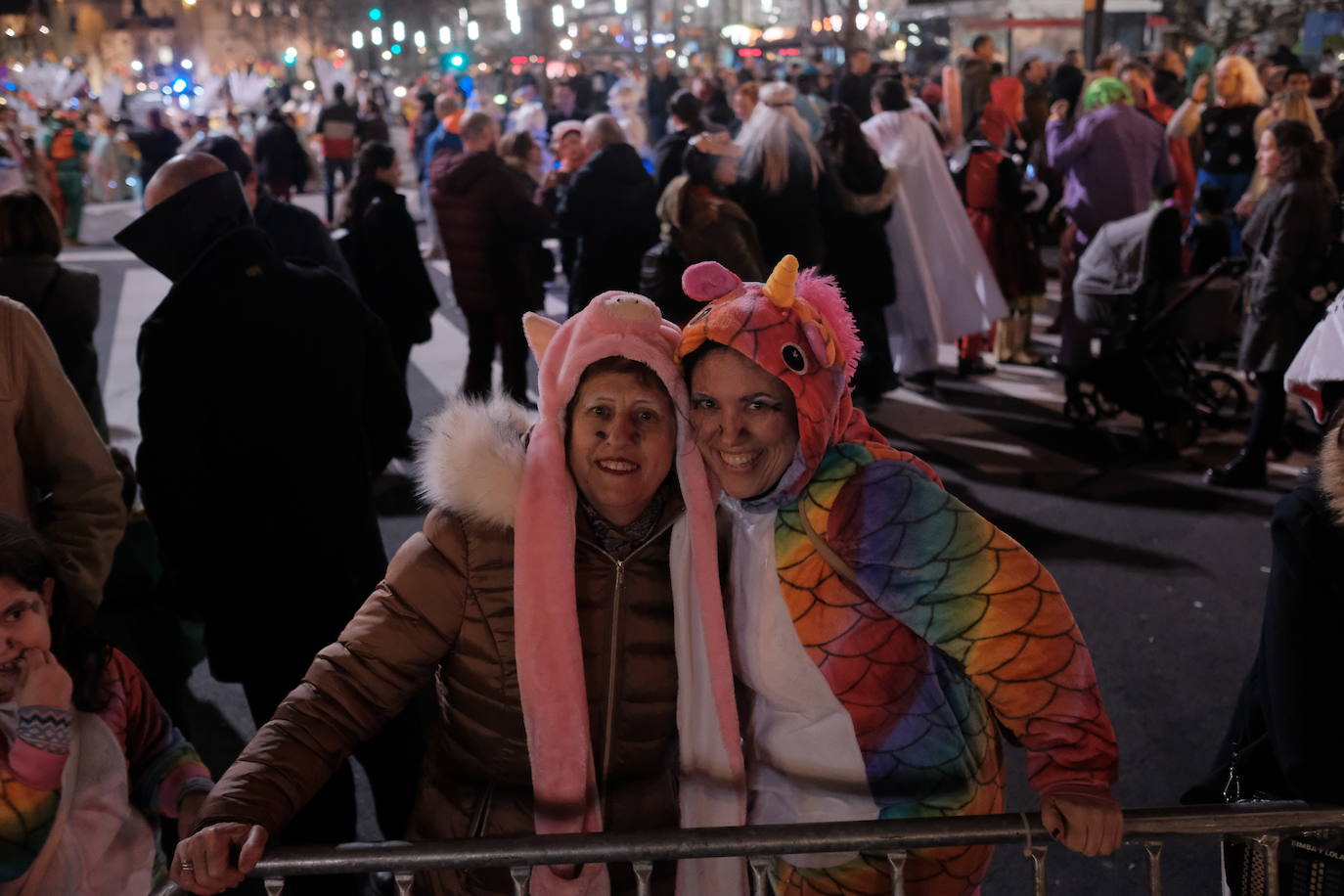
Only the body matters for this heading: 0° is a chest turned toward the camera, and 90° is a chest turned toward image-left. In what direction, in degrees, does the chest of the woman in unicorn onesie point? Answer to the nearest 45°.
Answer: approximately 45°

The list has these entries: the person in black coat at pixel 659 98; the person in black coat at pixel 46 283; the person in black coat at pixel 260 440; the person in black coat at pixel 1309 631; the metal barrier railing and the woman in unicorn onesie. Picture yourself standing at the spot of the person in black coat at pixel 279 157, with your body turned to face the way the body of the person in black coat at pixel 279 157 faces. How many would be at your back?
5

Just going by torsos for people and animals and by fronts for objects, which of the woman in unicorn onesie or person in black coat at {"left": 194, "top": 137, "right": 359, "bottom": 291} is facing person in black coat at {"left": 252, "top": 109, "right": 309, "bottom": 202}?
person in black coat at {"left": 194, "top": 137, "right": 359, "bottom": 291}

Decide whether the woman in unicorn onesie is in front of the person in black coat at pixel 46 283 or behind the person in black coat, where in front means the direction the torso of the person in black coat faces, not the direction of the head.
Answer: behind

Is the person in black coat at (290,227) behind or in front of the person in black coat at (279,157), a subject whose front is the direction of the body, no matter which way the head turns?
behind

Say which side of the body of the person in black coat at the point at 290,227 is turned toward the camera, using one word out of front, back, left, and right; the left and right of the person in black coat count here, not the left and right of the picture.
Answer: back

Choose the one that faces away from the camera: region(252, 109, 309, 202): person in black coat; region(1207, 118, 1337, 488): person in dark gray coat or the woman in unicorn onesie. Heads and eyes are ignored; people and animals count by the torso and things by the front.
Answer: region(252, 109, 309, 202): person in black coat

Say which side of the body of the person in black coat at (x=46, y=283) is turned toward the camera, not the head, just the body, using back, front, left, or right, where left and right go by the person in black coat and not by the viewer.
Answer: back

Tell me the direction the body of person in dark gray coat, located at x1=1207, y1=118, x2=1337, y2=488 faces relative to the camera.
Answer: to the viewer's left

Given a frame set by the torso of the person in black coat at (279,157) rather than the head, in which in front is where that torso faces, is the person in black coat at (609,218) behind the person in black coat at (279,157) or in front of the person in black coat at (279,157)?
behind

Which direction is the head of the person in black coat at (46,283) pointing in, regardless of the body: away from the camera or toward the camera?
away from the camera

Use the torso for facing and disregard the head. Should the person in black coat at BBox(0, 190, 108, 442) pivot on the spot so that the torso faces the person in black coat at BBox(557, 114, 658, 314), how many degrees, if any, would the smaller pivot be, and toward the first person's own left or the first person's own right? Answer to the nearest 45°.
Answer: approximately 45° to the first person's own right

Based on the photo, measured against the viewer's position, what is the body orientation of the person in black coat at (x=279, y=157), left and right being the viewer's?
facing away from the viewer

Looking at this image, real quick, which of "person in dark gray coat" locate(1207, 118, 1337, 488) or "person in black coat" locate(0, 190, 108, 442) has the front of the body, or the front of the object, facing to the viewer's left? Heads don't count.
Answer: "person in dark gray coat" locate(1207, 118, 1337, 488)
